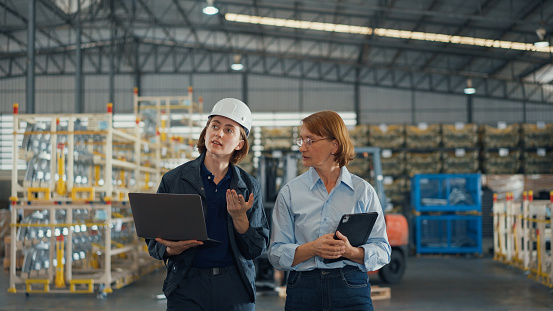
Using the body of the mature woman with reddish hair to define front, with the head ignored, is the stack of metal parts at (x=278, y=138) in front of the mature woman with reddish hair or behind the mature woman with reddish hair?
behind

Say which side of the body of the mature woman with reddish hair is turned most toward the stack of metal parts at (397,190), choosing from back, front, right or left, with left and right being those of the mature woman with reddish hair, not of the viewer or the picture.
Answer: back

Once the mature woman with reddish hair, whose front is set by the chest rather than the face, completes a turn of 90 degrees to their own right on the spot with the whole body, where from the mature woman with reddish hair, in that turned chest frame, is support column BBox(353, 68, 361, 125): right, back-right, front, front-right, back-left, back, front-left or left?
right

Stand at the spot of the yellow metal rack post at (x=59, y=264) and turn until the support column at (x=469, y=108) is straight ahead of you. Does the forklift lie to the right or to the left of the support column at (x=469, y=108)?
right

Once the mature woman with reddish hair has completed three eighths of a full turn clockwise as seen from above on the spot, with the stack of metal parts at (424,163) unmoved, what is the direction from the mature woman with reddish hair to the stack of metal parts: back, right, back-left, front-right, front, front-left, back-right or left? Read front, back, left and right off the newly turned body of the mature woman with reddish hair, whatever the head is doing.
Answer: front-right

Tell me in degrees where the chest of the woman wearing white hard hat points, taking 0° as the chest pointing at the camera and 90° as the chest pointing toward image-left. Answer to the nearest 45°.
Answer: approximately 0°

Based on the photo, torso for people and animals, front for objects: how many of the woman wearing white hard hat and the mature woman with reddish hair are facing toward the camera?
2

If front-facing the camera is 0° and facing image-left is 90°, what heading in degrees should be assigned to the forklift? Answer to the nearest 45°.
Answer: approximately 45°

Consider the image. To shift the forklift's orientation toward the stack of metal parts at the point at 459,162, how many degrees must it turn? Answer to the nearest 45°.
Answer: approximately 180°

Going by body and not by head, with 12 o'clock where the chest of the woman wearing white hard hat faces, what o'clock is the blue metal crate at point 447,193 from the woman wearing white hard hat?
The blue metal crate is roughly at 7 o'clock from the woman wearing white hard hat.

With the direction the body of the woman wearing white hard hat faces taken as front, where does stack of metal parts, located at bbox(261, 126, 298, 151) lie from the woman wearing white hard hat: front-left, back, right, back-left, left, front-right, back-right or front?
back
